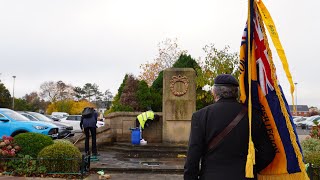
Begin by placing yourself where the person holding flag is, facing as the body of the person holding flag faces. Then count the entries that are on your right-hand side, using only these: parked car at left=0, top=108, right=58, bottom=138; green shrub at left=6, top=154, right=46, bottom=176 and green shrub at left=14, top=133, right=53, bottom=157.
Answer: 0

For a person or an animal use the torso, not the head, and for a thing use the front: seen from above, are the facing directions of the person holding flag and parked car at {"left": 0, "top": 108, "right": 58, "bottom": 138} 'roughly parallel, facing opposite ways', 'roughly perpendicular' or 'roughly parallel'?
roughly perpendicular

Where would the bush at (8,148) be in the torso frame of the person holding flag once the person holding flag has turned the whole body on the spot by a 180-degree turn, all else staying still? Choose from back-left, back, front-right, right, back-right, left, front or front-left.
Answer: back-right

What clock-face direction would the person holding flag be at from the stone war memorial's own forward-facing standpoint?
The person holding flag is roughly at 12 o'clock from the stone war memorial.

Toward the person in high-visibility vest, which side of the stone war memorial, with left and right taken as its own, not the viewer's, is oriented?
right

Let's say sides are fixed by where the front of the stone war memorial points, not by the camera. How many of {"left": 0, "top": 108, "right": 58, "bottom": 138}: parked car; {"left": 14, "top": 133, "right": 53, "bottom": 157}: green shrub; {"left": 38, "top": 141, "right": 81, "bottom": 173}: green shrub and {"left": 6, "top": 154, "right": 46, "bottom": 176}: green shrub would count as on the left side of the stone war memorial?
0

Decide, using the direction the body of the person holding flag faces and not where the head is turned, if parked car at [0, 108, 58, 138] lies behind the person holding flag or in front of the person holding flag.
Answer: in front

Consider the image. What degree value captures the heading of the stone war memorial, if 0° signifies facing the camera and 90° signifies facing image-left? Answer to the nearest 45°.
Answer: approximately 0°

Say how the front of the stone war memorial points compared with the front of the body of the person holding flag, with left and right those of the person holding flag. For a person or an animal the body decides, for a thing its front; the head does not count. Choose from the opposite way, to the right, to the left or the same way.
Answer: the opposite way

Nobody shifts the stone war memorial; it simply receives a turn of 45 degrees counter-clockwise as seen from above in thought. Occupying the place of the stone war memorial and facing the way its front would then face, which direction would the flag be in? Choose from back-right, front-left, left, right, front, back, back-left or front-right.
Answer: front-right

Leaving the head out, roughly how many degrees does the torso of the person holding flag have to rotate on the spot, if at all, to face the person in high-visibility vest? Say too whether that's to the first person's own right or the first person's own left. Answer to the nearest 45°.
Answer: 0° — they already face them

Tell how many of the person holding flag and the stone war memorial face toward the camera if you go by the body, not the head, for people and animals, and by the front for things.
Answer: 1

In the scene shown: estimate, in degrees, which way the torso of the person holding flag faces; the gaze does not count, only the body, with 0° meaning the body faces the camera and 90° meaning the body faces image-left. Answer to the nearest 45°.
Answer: approximately 180°
